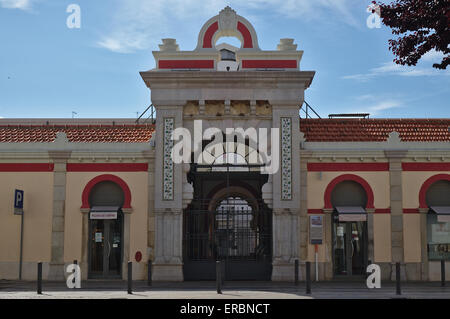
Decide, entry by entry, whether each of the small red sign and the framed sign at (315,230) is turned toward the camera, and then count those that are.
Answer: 2

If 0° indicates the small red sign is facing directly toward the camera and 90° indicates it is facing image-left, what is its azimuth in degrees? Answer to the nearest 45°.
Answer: approximately 0°

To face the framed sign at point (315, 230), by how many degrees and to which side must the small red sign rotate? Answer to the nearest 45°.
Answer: approximately 90° to its left

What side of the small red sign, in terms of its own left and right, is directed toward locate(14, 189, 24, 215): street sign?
right

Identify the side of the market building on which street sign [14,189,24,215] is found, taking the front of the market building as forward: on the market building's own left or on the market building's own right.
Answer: on the market building's own right

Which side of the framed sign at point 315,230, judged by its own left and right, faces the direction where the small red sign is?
right

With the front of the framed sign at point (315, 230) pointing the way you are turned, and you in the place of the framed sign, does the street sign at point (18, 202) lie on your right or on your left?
on your right

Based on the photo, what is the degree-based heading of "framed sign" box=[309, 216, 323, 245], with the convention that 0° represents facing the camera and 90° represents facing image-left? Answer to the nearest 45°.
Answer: approximately 0°
